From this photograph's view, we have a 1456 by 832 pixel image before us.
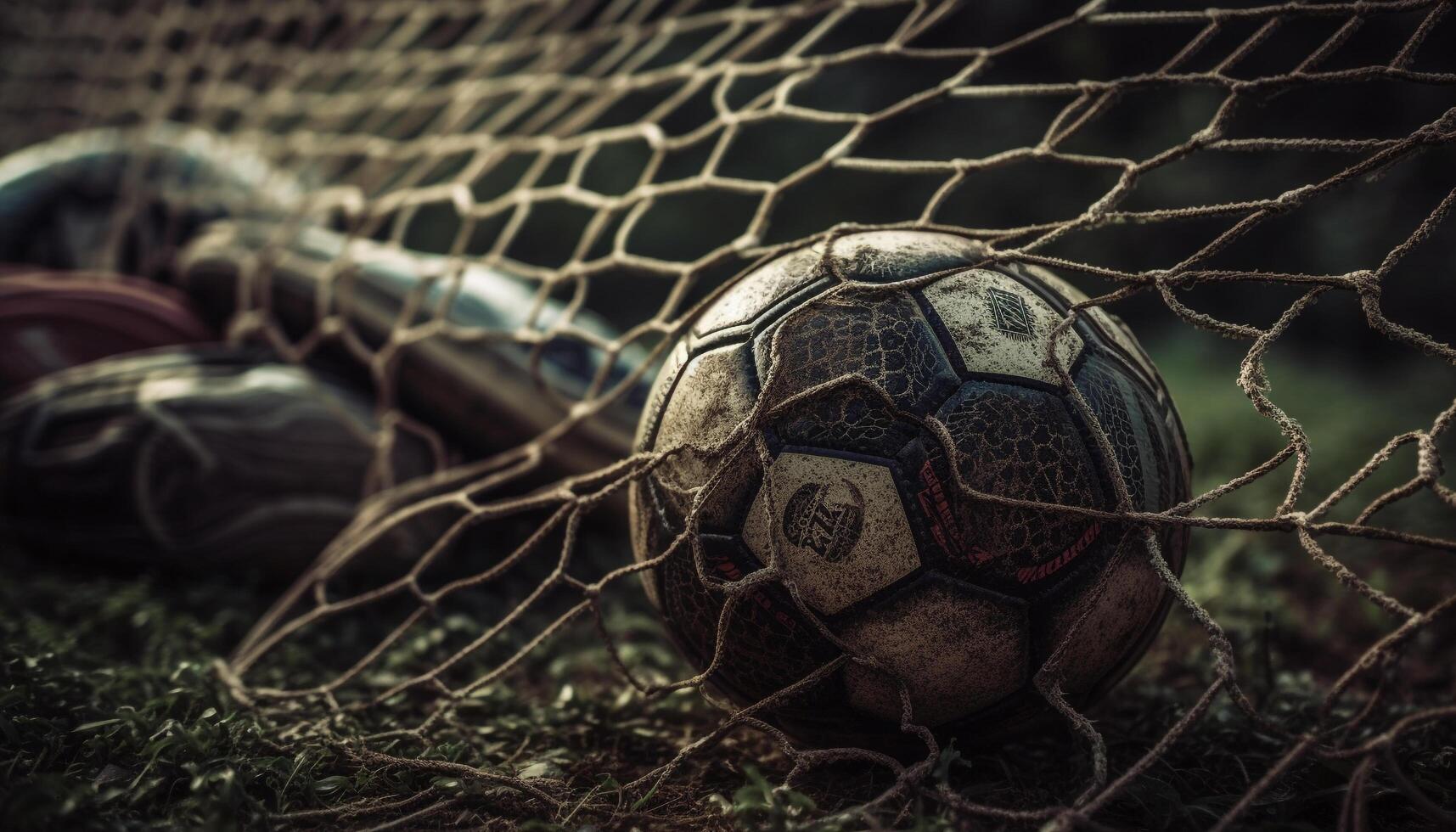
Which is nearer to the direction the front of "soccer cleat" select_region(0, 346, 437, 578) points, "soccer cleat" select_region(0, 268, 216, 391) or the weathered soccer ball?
the weathered soccer ball

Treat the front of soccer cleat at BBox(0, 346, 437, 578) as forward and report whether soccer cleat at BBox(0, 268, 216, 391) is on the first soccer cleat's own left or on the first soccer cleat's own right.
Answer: on the first soccer cleat's own left

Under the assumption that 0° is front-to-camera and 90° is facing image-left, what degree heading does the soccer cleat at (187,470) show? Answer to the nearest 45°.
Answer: approximately 270°

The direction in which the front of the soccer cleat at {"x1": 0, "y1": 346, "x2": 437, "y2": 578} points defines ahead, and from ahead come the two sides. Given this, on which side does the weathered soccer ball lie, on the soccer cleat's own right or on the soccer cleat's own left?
on the soccer cleat's own right
